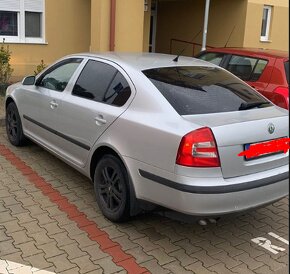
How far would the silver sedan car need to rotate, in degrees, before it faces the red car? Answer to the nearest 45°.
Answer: approximately 90° to its right

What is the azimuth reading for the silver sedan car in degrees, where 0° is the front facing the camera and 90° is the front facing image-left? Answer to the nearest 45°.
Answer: approximately 135°

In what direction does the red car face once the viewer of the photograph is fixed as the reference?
facing away from the viewer and to the left of the viewer
